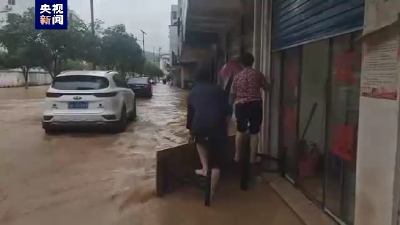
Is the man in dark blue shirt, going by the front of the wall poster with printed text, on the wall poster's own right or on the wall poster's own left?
on the wall poster's own right

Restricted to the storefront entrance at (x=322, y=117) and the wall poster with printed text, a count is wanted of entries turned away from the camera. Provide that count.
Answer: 0

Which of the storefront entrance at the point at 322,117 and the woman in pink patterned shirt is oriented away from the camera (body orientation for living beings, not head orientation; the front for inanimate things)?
the woman in pink patterned shirt

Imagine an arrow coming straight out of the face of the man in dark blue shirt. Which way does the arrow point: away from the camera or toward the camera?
away from the camera

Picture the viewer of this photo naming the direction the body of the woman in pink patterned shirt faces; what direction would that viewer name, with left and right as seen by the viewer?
facing away from the viewer

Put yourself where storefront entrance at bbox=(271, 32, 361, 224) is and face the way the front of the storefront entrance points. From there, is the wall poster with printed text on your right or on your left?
on your left

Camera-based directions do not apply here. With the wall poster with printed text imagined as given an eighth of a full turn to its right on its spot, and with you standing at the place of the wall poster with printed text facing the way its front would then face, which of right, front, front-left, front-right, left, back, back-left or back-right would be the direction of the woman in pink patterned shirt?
front-right

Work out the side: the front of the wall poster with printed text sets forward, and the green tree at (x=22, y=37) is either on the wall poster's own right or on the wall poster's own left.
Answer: on the wall poster's own right

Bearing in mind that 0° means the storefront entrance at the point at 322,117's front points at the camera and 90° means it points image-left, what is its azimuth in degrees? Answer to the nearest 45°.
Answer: approximately 45°

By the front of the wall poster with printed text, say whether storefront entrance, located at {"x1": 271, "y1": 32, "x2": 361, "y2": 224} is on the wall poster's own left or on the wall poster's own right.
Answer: on the wall poster's own right

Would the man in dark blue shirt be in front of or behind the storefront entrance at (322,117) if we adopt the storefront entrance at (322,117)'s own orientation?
in front

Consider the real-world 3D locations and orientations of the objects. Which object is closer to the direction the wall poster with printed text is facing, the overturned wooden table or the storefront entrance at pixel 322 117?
the overturned wooden table

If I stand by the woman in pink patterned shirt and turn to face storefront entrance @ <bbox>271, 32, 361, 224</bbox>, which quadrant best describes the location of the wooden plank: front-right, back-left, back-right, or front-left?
back-right
